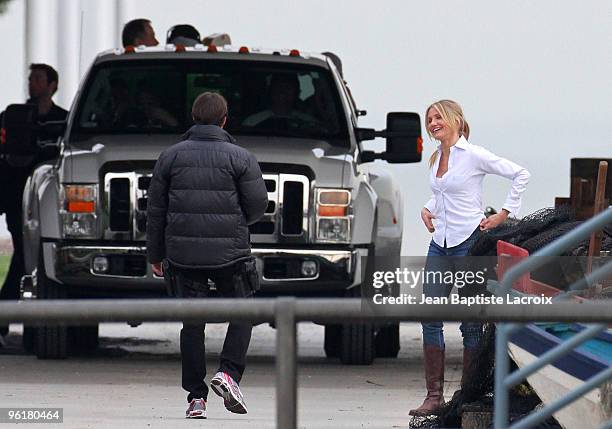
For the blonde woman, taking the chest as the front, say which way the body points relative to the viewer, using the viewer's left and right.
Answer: facing the viewer and to the left of the viewer

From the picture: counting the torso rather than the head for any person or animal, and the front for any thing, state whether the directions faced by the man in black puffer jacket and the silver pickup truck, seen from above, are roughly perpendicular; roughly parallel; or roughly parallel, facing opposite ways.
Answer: roughly parallel, facing opposite ways

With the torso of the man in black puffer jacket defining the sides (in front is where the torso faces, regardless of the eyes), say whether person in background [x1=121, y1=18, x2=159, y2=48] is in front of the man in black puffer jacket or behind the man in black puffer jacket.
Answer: in front

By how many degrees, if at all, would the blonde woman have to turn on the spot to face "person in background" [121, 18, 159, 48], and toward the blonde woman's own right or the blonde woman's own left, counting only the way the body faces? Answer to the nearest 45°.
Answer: approximately 90° to the blonde woman's own right

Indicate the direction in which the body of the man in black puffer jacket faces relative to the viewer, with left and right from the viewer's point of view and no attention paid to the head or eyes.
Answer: facing away from the viewer

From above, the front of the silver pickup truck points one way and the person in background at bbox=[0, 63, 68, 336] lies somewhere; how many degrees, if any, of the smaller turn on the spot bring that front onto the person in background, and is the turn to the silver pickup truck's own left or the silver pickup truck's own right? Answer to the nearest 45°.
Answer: approximately 135° to the silver pickup truck's own right

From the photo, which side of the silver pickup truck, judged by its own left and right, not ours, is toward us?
front

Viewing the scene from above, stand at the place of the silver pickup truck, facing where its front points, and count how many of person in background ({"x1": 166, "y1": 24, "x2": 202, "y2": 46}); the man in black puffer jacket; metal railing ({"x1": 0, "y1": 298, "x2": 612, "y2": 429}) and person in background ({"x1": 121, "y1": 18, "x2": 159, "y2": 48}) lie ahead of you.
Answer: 2

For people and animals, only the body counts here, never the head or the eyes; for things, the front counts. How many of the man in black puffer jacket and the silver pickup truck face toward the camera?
1

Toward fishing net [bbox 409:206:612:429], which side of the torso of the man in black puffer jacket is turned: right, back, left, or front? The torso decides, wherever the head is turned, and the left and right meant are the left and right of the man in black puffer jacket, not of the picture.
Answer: right

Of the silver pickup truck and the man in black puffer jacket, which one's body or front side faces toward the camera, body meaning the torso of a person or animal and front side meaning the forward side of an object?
the silver pickup truck

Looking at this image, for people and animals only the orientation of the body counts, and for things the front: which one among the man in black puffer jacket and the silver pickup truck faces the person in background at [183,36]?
the man in black puffer jacket

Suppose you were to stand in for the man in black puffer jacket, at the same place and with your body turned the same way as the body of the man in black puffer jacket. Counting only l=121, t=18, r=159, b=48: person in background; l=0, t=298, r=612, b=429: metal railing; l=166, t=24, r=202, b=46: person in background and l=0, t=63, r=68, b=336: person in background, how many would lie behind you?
1

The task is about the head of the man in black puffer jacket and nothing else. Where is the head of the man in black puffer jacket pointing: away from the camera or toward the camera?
away from the camera

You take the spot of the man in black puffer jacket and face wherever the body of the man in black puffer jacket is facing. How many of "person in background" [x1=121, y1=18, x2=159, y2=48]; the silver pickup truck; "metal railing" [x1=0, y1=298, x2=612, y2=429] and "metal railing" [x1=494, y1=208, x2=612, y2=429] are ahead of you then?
2

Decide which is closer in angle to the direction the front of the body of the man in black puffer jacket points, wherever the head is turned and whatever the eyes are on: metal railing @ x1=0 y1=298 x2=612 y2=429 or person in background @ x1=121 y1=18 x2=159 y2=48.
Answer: the person in background
